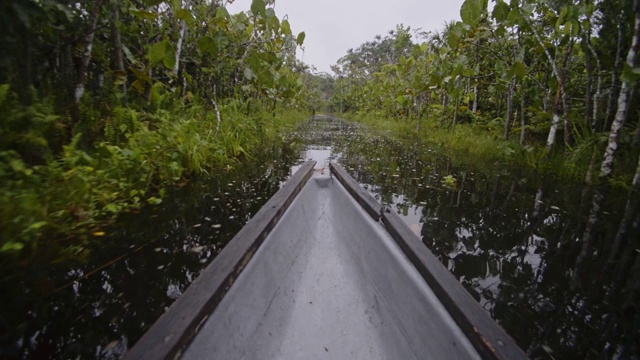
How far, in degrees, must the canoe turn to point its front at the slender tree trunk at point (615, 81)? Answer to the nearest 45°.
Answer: approximately 45° to its right

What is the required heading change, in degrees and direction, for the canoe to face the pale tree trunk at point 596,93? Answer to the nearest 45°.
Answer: approximately 45° to its right

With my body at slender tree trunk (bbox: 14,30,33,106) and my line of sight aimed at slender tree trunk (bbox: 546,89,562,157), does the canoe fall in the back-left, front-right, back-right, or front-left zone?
front-right

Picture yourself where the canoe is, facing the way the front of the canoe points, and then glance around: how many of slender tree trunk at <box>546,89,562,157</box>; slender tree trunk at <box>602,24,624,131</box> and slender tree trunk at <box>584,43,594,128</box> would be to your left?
0

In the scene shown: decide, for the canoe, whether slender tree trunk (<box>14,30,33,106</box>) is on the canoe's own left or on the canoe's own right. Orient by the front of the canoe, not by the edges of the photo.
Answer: on the canoe's own left

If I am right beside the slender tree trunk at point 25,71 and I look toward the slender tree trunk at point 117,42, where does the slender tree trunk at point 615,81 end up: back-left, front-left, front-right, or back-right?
front-right

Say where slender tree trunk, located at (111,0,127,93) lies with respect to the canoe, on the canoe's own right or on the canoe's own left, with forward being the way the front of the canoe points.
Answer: on the canoe's own left

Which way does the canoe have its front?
away from the camera

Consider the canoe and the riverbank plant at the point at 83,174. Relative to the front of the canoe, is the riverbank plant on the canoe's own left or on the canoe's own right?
on the canoe's own left

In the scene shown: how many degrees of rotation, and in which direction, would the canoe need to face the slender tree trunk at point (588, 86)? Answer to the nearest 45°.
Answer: approximately 45° to its right

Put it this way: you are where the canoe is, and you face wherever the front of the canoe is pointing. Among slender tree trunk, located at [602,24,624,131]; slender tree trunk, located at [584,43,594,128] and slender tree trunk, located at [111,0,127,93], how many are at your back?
0

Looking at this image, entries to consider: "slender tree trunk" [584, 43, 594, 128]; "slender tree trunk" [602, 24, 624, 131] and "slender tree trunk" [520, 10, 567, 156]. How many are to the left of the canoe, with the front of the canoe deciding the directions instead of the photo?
0
